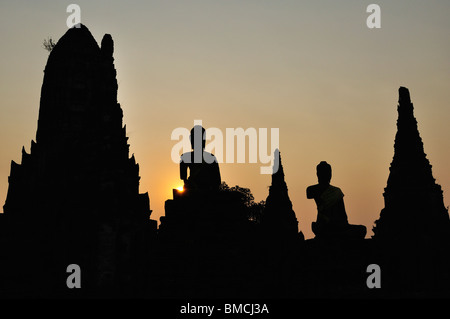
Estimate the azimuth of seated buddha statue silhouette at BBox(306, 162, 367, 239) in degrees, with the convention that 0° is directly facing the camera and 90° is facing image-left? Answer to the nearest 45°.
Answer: approximately 315°

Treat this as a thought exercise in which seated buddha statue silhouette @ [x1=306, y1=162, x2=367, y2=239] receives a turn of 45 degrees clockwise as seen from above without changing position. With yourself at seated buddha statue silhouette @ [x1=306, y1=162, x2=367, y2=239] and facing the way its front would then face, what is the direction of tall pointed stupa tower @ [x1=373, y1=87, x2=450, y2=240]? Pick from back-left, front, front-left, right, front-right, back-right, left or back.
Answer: back-left

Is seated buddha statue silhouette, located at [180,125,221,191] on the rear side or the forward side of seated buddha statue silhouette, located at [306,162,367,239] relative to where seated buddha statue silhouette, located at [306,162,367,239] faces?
on the rear side
